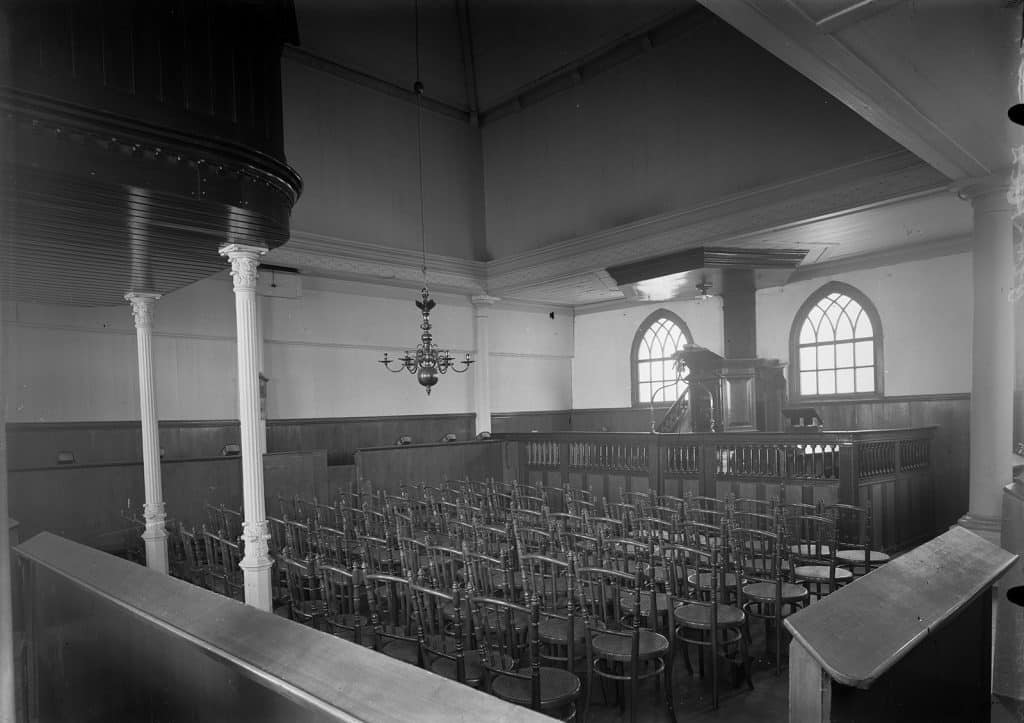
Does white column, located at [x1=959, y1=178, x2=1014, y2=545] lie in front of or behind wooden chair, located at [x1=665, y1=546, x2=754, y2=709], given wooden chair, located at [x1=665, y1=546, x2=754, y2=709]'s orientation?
in front

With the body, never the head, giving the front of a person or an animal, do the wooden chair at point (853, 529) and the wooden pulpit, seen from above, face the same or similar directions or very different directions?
very different directions

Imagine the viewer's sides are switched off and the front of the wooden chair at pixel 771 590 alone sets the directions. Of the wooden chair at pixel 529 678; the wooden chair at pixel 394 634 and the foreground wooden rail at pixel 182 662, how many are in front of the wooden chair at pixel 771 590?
0

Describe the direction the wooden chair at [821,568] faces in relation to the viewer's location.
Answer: facing away from the viewer and to the right of the viewer

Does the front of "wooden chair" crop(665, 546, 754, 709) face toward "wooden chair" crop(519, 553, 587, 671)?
no

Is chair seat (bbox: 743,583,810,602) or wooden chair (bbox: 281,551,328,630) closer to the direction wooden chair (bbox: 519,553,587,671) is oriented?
the chair seat

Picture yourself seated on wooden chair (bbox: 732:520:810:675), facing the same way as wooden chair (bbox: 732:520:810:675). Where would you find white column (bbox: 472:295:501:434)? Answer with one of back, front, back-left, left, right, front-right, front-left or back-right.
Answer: left

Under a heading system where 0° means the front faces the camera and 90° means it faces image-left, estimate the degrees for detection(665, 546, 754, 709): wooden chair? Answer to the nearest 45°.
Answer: approximately 225°

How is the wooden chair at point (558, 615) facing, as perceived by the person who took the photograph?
facing away from the viewer and to the right of the viewer

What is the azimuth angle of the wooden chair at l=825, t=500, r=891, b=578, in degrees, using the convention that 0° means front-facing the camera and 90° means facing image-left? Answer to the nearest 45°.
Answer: approximately 225°

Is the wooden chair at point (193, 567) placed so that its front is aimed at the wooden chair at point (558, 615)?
no

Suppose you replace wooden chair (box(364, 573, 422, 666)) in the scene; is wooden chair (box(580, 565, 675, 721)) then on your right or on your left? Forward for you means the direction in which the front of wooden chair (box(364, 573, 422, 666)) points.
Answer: on your right

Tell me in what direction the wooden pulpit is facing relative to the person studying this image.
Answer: facing the viewer and to the left of the viewer

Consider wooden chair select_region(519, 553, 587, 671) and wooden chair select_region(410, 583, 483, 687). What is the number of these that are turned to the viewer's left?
0

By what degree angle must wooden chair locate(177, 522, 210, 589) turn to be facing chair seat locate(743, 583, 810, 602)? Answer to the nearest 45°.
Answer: approximately 90° to its right

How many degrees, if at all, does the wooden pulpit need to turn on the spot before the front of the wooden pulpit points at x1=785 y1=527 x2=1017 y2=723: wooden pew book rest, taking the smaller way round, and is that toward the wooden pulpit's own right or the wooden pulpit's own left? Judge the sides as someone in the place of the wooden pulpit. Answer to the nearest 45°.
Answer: approximately 45° to the wooden pulpit's own left

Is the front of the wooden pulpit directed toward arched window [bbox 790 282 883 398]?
no

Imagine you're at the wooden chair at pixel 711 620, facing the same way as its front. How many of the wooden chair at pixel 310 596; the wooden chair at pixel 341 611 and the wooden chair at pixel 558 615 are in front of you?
0

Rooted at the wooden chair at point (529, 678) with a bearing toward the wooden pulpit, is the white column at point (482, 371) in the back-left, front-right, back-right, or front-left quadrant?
front-left

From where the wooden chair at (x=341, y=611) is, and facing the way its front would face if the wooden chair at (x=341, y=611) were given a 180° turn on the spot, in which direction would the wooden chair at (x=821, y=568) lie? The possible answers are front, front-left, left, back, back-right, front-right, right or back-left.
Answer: back-left

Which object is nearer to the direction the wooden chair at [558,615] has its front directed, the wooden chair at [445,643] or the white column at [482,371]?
the white column

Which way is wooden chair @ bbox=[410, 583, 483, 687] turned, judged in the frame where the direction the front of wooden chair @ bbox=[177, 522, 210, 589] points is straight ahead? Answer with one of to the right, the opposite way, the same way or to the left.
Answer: the same way
